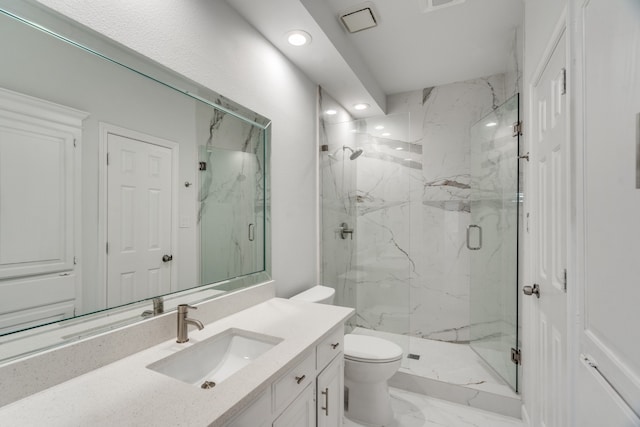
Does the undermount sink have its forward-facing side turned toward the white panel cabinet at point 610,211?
yes

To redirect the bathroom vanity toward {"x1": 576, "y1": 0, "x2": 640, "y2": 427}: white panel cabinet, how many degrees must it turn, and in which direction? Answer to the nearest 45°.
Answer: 0° — it already faces it

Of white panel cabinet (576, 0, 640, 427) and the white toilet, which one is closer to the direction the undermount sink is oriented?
the white panel cabinet

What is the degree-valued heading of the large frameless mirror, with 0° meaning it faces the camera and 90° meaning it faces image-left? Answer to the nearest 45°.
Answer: approximately 315°

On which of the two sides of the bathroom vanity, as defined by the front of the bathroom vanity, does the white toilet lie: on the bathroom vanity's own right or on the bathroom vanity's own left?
on the bathroom vanity's own left

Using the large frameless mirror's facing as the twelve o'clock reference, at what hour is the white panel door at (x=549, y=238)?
The white panel door is roughly at 11 o'clock from the large frameless mirror.

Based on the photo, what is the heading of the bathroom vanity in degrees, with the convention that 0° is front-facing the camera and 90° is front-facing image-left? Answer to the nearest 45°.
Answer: approximately 315°
